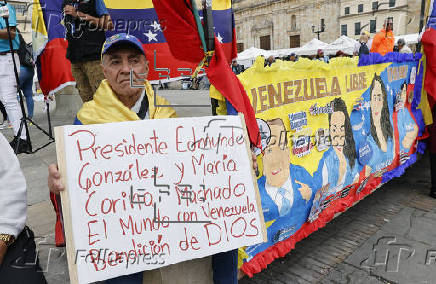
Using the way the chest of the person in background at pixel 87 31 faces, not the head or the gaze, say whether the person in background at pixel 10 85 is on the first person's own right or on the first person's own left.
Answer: on the first person's own right

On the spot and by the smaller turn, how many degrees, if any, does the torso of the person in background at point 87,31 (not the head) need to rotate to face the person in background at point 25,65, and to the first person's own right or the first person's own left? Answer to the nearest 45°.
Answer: approximately 135° to the first person's own right

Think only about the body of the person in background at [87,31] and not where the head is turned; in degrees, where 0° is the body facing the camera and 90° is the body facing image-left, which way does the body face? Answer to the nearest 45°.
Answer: approximately 45°

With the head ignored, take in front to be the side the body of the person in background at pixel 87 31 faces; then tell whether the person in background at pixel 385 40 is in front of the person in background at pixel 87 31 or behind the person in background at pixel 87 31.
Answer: behind
